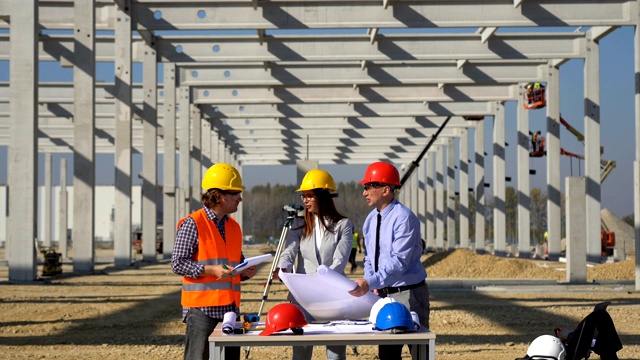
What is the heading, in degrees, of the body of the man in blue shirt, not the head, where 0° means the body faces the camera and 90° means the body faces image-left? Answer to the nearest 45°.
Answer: approximately 45°

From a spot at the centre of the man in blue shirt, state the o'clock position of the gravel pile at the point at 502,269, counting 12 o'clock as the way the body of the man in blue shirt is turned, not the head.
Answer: The gravel pile is roughly at 5 o'clock from the man in blue shirt.

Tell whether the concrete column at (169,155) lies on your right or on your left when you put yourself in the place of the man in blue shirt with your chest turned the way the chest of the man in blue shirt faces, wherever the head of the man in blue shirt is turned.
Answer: on your right

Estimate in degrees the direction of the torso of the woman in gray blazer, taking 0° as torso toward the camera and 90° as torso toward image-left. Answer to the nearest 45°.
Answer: approximately 0°

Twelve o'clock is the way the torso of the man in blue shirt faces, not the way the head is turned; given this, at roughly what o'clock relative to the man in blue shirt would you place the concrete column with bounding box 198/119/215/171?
The concrete column is roughly at 4 o'clock from the man in blue shirt.

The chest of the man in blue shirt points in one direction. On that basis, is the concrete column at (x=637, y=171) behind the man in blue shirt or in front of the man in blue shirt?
behind

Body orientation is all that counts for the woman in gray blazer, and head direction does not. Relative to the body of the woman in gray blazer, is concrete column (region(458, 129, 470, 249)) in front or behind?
behind

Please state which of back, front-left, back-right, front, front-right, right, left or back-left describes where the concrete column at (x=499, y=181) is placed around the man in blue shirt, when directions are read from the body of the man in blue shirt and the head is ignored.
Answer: back-right

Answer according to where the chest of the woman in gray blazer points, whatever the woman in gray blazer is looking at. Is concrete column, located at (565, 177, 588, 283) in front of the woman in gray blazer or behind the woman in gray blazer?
behind

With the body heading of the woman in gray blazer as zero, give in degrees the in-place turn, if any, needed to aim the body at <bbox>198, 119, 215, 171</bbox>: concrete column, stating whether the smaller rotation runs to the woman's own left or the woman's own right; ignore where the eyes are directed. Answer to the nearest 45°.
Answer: approximately 180°
